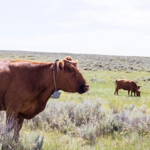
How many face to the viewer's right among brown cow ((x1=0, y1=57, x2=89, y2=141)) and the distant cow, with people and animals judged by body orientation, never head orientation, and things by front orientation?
2

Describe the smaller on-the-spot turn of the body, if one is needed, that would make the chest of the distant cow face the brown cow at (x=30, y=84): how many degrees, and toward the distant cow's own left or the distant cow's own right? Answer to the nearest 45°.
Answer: approximately 90° to the distant cow's own right

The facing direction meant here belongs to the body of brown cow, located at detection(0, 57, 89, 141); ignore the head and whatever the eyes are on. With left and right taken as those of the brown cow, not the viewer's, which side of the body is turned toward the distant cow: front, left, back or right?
left

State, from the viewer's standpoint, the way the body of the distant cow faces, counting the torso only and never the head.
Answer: to the viewer's right

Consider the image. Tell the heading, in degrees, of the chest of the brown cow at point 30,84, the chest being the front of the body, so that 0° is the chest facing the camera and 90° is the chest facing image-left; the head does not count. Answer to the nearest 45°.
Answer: approximately 270°
